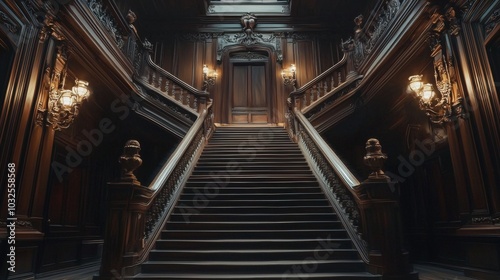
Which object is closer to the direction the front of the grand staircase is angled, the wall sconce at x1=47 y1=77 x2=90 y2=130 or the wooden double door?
the wall sconce

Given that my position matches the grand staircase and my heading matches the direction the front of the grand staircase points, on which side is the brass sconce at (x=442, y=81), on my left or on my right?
on my left

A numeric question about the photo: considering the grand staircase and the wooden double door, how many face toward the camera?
2

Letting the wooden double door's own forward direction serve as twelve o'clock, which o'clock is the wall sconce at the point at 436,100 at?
The wall sconce is roughly at 11 o'clock from the wooden double door.

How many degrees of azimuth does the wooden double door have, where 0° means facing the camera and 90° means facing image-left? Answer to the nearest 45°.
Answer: approximately 0°

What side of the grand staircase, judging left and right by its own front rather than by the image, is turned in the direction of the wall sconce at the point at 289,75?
back

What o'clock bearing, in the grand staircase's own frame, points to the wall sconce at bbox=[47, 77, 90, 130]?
The wall sconce is roughly at 3 o'clock from the grand staircase.

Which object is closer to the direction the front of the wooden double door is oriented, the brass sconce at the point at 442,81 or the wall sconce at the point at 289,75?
the brass sconce

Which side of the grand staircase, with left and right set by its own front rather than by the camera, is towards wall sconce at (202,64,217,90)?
back

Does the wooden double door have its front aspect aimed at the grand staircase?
yes

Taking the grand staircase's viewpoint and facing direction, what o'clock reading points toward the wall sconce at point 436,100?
The wall sconce is roughly at 9 o'clock from the grand staircase.

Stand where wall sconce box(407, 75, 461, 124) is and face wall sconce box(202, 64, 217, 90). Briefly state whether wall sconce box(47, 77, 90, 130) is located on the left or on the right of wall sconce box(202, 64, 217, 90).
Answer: left
